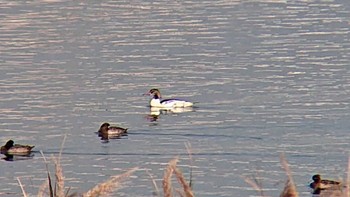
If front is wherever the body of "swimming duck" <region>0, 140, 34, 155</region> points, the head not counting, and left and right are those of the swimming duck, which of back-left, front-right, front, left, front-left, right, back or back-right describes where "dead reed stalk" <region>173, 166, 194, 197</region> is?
left

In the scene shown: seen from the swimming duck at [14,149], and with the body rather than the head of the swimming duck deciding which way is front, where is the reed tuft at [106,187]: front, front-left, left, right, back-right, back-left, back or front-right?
left

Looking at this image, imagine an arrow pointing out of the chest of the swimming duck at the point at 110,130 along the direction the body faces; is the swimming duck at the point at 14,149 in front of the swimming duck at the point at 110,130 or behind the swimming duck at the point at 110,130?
in front

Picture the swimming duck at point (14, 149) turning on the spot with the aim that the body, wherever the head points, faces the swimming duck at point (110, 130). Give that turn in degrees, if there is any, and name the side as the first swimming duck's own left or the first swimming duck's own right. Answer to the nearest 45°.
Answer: approximately 180°

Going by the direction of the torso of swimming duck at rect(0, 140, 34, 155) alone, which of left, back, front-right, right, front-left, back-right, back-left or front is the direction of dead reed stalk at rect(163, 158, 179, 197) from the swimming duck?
left

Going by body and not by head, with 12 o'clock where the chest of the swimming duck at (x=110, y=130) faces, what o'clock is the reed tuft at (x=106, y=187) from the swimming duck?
The reed tuft is roughly at 9 o'clock from the swimming duck.

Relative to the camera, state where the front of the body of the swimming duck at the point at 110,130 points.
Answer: to the viewer's left

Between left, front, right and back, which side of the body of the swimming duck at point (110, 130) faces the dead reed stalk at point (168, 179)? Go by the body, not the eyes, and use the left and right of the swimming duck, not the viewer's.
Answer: left

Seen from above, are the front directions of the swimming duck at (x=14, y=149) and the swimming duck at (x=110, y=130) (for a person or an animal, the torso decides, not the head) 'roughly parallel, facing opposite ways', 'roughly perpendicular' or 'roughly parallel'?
roughly parallel

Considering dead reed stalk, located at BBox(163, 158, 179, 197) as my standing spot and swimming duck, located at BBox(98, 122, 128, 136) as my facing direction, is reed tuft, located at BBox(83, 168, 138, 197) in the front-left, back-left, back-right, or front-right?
front-left

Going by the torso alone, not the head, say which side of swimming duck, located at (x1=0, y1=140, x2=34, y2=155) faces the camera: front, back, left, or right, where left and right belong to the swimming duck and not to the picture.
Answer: left

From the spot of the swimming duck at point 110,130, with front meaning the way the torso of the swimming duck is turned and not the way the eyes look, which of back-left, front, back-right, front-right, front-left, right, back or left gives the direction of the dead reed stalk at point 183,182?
left

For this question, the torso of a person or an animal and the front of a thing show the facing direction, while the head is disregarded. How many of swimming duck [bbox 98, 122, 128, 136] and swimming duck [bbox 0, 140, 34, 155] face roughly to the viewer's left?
2
